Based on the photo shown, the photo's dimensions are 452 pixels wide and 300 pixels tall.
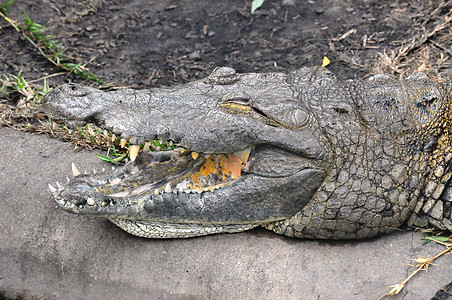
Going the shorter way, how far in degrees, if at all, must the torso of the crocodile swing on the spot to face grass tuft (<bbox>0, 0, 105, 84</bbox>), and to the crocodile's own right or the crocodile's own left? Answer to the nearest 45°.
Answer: approximately 45° to the crocodile's own right

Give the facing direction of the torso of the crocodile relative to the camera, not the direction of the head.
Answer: to the viewer's left
